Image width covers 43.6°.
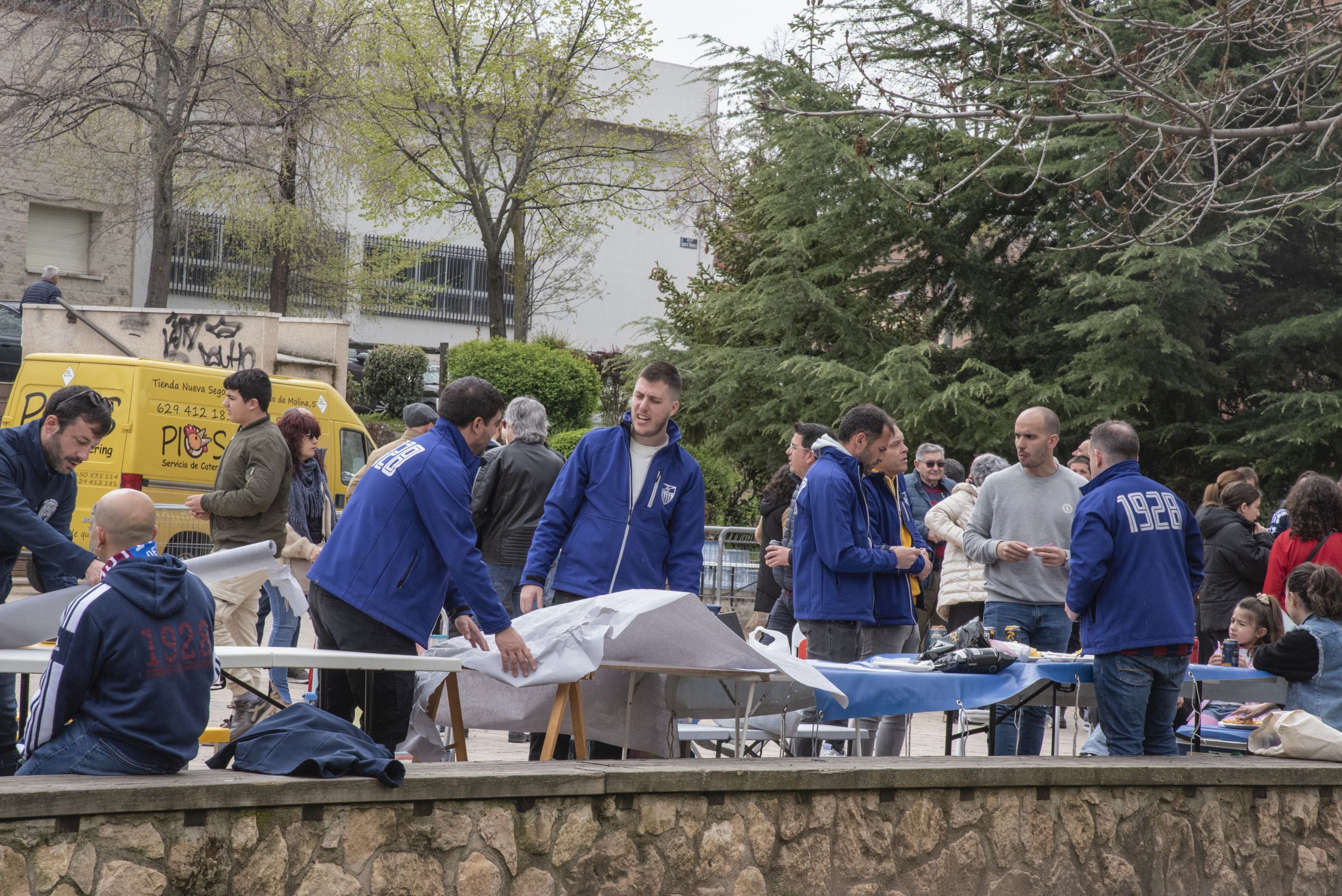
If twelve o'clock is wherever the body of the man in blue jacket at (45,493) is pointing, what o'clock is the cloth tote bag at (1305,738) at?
The cloth tote bag is roughly at 11 o'clock from the man in blue jacket.

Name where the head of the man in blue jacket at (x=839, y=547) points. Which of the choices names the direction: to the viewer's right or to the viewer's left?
to the viewer's right

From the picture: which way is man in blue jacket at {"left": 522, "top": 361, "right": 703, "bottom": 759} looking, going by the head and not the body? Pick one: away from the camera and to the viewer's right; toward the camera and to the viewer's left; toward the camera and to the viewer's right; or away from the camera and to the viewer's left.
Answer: toward the camera and to the viewer's left

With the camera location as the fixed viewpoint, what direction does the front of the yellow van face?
facing away from the viewer and to the right of the viewer

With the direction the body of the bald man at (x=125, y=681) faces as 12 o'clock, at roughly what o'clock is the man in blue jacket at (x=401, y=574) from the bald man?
The man in blue jacket is roughly at 3 o'clock from the bald man.

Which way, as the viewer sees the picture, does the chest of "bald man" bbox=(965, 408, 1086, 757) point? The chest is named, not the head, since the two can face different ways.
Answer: toward the camera

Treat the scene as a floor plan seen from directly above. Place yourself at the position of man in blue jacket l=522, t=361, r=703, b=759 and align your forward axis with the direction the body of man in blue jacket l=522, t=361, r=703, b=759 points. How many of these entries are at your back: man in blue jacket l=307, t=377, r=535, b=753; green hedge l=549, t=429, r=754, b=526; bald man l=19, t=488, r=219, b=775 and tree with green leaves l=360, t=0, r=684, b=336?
2

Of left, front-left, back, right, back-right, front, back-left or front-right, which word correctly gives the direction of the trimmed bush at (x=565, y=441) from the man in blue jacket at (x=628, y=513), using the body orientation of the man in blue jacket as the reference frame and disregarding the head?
back

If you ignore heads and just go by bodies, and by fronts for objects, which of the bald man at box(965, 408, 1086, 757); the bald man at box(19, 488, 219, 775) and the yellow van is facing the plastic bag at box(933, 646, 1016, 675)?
the bald man at box(965, 408, 1086, 757)

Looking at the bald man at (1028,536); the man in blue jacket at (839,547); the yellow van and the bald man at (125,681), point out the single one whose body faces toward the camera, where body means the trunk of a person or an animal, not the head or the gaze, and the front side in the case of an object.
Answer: the bald man at (1028,536)

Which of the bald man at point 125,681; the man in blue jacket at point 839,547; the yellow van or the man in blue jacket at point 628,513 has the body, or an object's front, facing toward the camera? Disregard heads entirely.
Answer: the man in blue jacket at point 628,513

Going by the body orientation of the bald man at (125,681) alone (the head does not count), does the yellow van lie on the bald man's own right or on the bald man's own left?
on the bald man's own right

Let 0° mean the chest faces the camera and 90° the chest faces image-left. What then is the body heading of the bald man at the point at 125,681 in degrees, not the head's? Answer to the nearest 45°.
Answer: approximately 135°

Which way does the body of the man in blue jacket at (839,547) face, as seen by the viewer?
to the viewer's right

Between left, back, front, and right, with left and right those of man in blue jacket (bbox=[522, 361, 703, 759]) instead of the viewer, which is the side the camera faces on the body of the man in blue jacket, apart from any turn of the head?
front
